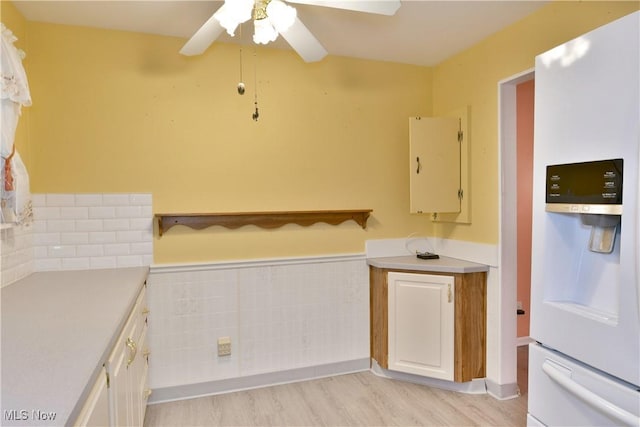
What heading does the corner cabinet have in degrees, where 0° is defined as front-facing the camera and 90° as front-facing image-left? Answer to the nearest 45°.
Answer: approximately 0°

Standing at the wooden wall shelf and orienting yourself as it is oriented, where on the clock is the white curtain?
The white curtain is roughly at 2 o'clock from the wooden wall shelf.

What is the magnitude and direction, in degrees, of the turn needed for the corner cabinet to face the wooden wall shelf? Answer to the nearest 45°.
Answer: approximately 90° to its right

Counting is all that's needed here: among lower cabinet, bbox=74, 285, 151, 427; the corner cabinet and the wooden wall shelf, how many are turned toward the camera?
2

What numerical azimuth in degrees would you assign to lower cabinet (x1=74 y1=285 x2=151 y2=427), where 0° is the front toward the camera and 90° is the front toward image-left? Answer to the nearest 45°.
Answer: approximately 270°

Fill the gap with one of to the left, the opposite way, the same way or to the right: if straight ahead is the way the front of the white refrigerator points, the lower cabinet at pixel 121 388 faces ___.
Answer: the opposite way

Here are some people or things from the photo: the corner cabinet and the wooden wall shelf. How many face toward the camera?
2

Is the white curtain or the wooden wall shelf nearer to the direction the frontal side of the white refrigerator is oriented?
the white curtain

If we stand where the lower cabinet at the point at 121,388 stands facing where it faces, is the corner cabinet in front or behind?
in front

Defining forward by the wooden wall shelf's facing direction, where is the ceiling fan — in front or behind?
in front

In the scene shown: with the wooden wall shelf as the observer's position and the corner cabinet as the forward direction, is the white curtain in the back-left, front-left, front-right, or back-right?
back-right

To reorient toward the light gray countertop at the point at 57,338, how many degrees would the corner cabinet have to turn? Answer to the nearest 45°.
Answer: approximately 45° to its right

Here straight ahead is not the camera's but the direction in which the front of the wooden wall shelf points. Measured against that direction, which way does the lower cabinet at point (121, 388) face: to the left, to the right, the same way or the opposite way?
to the left

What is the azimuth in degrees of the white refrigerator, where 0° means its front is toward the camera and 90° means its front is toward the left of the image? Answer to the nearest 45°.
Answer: approximately 45°
